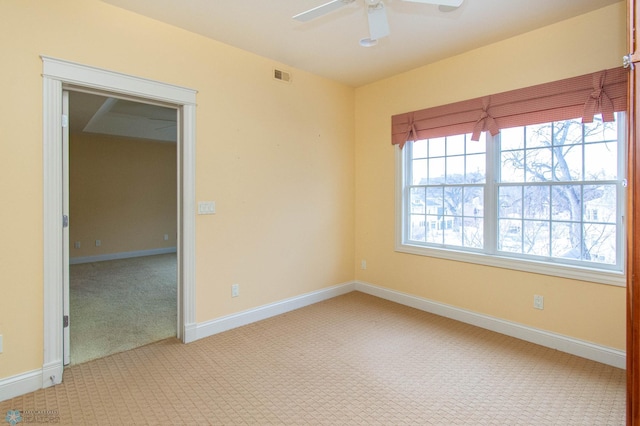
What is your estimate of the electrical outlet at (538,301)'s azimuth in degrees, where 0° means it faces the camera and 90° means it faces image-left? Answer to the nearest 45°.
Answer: approximately 0°

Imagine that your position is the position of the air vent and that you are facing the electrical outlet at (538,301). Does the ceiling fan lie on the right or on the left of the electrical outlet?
right

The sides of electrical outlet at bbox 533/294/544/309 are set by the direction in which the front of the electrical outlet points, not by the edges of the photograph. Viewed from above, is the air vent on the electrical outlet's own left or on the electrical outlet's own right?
on the electrical outlet's own right

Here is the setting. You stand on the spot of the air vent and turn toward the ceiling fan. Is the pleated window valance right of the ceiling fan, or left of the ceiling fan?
left
